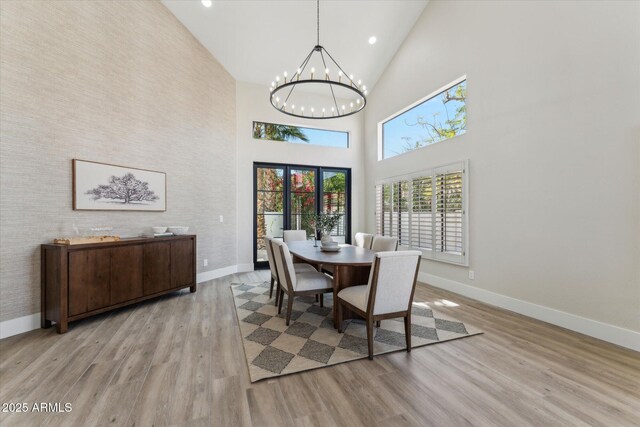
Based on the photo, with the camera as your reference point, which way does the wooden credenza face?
facing the viewer and to the right of the viewer

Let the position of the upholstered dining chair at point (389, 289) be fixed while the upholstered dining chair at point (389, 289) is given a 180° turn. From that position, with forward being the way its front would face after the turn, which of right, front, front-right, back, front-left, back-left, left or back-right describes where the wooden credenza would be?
back-right

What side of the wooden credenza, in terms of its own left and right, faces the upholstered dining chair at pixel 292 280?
front

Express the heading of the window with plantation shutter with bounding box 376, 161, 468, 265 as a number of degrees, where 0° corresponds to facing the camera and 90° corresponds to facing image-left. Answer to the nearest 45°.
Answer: approximately 45°

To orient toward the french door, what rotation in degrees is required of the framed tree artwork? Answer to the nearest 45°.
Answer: approximately 45° to its left

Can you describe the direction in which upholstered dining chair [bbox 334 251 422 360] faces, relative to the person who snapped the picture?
facing away from the viewer and to the left of the viewer

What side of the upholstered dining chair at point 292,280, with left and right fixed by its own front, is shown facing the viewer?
right

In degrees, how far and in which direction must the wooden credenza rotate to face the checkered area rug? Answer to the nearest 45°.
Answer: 0° — it already faces it

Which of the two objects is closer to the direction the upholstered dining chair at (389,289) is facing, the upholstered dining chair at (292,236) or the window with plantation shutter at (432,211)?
the upholstered dining chair

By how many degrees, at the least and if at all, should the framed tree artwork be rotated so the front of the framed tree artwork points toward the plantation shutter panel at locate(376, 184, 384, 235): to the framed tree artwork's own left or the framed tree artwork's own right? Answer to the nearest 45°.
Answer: approximately 45° to the framed tree artwork's own left

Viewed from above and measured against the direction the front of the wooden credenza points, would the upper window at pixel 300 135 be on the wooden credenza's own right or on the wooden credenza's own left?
on the wooden credenza's own left

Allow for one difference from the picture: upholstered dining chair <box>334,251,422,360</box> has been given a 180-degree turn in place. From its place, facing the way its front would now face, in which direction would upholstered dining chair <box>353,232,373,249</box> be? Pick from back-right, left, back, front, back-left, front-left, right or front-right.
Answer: back-left

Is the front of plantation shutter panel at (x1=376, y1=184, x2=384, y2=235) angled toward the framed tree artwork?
yes
